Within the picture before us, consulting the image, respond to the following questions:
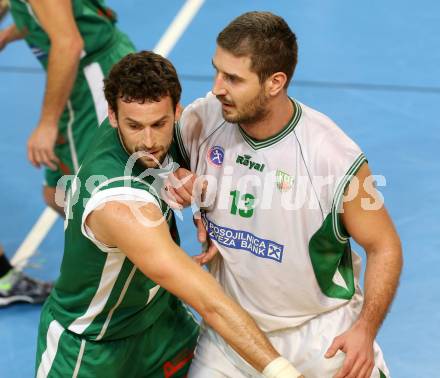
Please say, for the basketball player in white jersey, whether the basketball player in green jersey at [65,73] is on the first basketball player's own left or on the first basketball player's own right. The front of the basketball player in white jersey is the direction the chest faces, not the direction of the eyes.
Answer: on the first basketball player's own right

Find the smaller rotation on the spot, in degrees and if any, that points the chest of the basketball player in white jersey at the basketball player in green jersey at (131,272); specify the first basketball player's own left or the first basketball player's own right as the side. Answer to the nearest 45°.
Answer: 0° — they already face them

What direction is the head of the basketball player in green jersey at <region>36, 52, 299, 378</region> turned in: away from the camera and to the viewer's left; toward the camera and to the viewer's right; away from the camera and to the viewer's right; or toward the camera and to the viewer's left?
toward the camera and to the viewer's right

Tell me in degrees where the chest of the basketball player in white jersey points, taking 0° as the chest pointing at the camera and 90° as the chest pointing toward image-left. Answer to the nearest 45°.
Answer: approximately 45°
